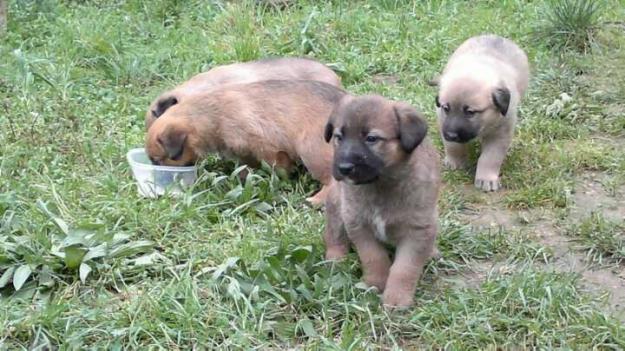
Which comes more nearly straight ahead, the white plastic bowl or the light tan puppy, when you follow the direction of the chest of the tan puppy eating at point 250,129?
the white plastic bowl

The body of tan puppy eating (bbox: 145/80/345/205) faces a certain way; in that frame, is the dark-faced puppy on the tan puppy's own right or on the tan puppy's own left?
on the tan puppy's own left

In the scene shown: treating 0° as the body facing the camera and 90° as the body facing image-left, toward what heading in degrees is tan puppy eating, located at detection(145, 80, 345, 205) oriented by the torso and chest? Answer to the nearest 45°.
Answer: approximately 90°

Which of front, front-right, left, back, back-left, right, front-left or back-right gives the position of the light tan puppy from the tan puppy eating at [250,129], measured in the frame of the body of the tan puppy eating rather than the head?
back
